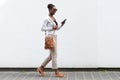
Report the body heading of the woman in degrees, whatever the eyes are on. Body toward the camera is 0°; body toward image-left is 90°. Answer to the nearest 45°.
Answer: approximately 270°
